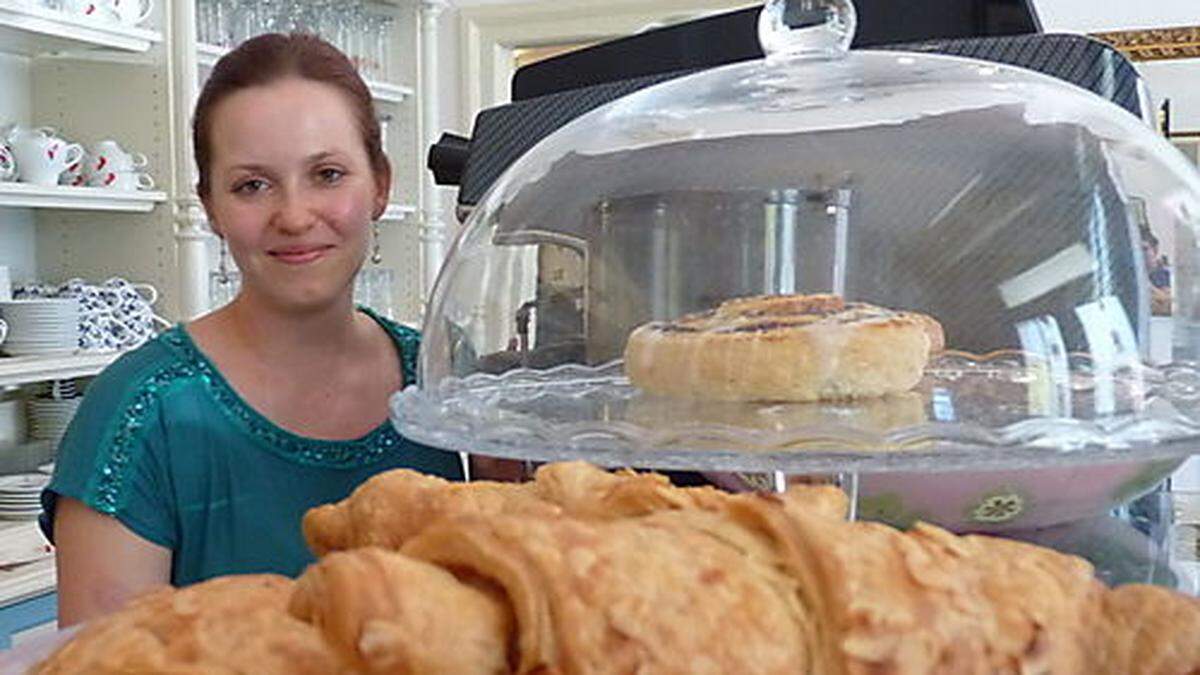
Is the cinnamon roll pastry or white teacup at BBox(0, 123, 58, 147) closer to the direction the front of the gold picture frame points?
the cinnamon roll pastry

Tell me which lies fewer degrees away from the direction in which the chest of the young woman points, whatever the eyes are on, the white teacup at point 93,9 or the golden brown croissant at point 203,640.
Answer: the golden brown croissant

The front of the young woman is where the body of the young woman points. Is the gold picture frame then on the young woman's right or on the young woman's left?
on the young woman's left

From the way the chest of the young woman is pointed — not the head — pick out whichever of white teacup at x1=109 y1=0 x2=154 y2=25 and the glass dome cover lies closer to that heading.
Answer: the glass dome cover

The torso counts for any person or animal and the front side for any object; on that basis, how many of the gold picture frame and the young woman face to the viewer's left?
0

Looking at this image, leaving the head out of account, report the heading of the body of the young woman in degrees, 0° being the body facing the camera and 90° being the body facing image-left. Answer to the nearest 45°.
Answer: approximately 315°

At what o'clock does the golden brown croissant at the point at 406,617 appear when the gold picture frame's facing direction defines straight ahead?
The golden brown croissant is roughly at 12 o'clock from the gold picture frame.

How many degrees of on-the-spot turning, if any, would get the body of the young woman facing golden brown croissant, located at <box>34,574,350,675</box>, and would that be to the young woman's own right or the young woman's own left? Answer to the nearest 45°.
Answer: approximately 45° to the young woman's own right

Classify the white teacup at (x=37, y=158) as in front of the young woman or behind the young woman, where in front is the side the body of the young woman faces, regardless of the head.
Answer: behind

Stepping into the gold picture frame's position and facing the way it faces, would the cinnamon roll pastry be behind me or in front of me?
in front

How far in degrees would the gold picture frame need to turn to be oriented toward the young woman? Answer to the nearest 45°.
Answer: approximately 45° to its right

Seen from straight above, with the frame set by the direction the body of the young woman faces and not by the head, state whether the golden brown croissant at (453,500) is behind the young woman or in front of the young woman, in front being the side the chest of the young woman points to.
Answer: in front
